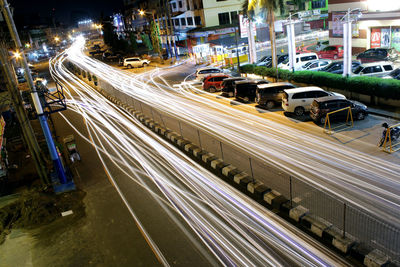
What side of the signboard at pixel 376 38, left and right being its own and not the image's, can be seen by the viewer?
front

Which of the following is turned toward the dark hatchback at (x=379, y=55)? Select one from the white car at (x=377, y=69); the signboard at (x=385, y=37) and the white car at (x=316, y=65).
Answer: the signboard

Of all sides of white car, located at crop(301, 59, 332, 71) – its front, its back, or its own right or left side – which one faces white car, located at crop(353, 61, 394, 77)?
left

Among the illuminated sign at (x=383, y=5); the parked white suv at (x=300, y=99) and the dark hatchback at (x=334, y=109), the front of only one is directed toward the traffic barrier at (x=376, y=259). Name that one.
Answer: the illuminated sign

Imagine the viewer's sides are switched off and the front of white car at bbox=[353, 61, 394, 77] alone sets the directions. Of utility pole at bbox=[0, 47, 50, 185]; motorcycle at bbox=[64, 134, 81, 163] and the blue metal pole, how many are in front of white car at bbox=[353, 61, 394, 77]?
3

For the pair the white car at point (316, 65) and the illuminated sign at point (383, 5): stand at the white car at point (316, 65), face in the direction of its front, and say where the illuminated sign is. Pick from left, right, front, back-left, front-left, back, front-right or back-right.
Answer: back

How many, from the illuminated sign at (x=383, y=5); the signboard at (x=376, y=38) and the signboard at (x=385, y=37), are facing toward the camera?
3
